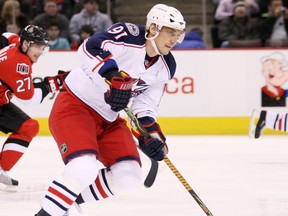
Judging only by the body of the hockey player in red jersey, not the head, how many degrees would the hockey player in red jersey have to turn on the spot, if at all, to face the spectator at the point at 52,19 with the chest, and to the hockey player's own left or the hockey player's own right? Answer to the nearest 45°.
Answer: approximately 90° to the hockey player's own left

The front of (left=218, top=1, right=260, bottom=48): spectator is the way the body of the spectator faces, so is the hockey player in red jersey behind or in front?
in front

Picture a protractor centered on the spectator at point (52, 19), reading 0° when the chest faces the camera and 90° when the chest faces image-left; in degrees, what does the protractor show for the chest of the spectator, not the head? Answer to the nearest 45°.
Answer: approximately 0°

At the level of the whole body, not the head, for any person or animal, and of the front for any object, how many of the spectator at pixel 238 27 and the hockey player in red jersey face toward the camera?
1

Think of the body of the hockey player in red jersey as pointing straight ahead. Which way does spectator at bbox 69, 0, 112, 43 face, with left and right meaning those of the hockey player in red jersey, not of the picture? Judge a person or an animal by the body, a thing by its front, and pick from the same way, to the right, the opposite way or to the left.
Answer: to the right

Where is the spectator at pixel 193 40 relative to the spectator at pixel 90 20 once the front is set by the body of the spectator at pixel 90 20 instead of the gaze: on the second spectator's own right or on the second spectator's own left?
on the second spectator's own left

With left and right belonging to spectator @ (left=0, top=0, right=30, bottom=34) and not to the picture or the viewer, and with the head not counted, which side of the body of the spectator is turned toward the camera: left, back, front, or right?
front

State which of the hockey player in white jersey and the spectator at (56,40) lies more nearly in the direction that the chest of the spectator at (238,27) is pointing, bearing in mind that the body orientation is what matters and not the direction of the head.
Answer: the hockey player in white jersey

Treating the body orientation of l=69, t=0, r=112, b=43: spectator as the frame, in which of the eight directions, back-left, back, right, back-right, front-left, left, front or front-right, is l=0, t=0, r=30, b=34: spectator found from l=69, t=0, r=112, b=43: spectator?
right

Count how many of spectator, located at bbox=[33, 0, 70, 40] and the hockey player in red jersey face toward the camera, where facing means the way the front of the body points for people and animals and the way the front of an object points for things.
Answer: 1

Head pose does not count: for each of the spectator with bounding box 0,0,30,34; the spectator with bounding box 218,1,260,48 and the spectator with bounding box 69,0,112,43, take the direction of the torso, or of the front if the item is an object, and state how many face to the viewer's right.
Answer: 0

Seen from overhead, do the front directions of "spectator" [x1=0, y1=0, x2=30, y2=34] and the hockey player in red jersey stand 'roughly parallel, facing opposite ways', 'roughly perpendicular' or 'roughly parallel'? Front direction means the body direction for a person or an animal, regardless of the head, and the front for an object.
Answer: roughly perpendicular

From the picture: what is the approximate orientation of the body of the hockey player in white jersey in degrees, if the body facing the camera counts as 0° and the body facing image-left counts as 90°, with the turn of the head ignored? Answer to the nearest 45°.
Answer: approximately 315°

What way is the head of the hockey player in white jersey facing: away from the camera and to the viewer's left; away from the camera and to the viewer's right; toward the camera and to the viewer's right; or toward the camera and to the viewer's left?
toward the camera and to the viewer's right
